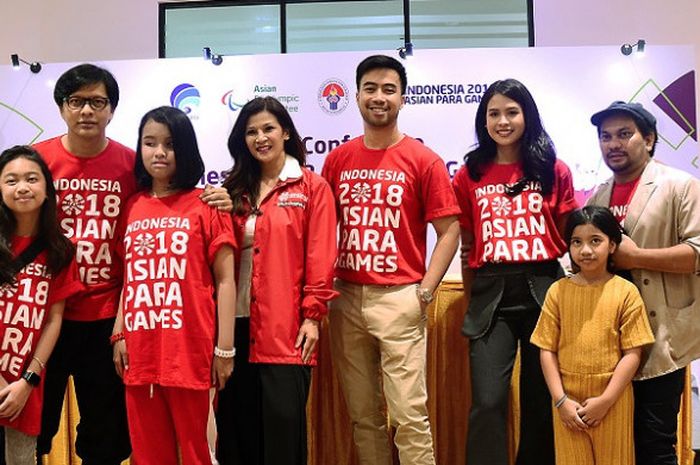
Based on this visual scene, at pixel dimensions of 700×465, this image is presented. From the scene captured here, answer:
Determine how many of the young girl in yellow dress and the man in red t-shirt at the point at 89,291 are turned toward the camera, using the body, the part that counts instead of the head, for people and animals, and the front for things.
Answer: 2

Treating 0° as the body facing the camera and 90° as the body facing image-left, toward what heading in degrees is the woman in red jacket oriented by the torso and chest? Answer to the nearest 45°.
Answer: approximately 45°

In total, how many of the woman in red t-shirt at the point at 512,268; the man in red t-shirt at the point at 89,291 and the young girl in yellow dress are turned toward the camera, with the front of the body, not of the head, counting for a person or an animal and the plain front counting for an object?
3

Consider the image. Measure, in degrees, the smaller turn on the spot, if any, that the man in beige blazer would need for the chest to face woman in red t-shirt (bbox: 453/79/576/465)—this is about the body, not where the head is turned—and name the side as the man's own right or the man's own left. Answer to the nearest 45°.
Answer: approximately 45° to the man's own right

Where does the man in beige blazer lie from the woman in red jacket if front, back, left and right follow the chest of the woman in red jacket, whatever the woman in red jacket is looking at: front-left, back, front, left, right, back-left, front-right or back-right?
back-left

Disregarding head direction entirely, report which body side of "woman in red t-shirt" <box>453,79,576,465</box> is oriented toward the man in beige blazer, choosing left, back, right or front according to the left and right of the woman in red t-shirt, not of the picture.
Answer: left

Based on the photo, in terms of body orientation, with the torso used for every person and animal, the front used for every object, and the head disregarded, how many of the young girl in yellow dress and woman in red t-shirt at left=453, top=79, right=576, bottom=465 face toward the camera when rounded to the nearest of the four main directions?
2
